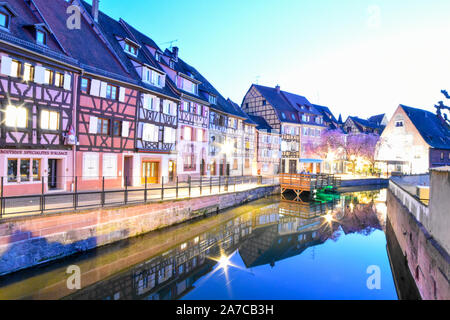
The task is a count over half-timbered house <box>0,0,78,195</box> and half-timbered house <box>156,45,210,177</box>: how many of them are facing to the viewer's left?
0

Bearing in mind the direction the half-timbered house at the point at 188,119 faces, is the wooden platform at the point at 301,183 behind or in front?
in front

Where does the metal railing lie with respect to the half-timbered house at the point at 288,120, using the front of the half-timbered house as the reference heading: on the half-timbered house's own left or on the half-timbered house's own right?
on the half-timbered house's own right

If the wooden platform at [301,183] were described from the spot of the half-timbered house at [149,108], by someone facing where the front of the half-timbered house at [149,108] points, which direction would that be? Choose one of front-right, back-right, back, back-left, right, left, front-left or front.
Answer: front-left

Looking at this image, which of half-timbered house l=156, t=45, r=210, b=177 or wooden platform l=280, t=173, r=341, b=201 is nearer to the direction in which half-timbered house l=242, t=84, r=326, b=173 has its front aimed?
the wooden platform

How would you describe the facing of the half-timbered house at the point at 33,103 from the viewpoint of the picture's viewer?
facing the viewer and to the right of the viewer

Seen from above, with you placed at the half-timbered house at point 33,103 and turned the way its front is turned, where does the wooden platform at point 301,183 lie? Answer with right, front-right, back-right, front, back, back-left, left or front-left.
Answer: front-left

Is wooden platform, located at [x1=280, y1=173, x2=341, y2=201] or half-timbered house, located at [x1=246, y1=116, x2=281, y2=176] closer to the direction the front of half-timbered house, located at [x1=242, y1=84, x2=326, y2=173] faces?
the wooden platform

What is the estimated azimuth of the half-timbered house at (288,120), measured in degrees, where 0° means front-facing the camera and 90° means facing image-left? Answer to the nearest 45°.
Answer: approximately 315°

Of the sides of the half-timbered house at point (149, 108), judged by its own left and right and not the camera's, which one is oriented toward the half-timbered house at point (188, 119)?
left
